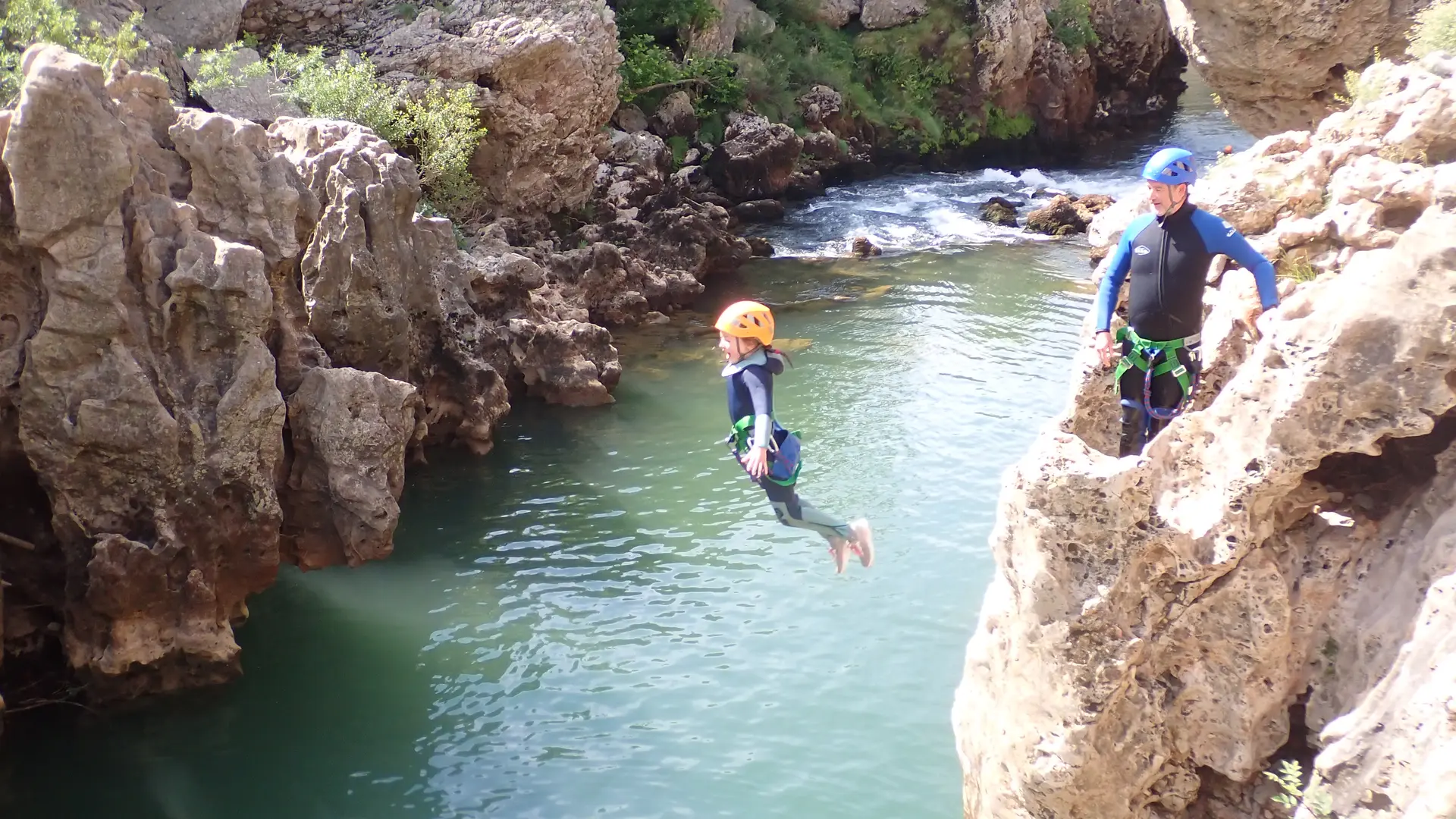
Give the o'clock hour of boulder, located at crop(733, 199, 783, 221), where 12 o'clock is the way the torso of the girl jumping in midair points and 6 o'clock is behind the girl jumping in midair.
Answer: The boulder is roughly at 3 o'clock from the girl jumping in midair.

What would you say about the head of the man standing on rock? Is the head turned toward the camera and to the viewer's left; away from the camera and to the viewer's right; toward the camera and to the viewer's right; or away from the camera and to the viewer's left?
toward the camera and to the viewer's left

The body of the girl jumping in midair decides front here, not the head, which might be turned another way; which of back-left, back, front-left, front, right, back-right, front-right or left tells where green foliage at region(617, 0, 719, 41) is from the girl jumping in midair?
right

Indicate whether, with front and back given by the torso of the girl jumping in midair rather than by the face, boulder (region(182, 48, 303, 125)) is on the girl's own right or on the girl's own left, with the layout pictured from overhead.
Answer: on the girl's own right

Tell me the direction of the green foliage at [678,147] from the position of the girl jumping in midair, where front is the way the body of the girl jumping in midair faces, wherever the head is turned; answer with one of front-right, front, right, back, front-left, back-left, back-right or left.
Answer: right

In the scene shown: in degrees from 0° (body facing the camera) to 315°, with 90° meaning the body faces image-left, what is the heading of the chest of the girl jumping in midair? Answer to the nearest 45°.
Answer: approximately 90°

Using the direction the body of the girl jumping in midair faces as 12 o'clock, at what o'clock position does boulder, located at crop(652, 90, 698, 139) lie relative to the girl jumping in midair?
The boulder is roughly at 3 o'clock from the girl jumping in midair.

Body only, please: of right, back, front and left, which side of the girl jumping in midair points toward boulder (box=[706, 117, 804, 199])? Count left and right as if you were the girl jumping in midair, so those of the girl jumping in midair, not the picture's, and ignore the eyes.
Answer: right

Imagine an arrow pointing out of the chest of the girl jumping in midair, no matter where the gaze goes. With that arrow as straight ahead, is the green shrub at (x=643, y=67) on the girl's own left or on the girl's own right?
on the girl's own right

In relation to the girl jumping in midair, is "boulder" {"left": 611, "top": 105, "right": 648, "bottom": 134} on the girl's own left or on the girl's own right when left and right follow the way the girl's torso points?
on the girl's own right

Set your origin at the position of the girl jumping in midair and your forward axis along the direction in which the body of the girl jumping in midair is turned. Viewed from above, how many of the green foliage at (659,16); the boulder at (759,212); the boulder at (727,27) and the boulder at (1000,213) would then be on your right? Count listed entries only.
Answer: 4
